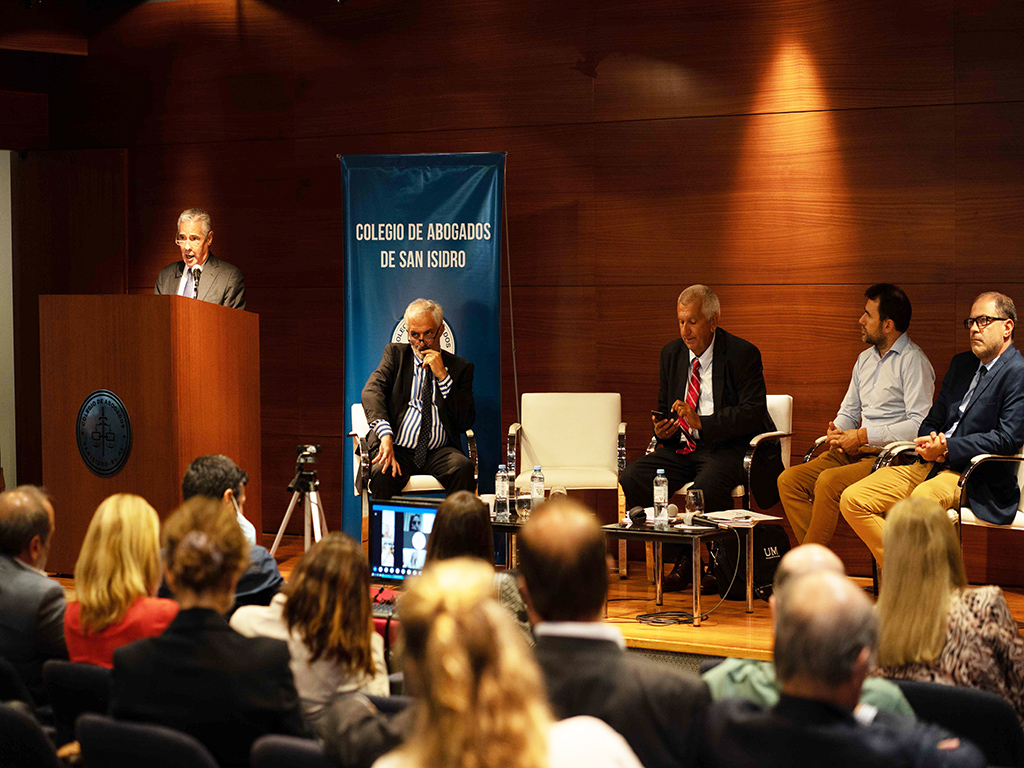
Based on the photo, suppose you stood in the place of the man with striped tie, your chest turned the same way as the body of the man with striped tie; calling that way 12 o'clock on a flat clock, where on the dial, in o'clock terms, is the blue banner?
The blue banner is roughly at 2 o'clock from the man with striped tie.

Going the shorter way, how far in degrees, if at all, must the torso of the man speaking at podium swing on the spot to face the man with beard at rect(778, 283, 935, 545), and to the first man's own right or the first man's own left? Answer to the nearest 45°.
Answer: approximately 90° to the first man's own left

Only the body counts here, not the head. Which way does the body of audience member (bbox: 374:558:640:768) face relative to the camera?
away from the camera

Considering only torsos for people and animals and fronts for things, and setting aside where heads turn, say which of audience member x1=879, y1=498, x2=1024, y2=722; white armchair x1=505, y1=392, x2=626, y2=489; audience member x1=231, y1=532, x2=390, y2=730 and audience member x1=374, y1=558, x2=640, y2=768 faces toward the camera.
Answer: the white armchair

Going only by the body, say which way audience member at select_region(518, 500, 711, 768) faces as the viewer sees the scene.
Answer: away from the camera

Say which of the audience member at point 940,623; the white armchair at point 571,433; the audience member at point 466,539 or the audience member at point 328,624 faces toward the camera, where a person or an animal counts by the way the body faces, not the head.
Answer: the white armchair

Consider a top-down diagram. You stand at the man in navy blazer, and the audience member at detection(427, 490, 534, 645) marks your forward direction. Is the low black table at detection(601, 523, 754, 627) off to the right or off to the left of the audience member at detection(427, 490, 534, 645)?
right

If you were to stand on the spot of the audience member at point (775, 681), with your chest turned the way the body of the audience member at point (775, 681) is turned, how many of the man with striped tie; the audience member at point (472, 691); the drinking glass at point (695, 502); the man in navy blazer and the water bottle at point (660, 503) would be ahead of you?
4

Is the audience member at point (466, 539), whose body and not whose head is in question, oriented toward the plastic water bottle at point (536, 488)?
yes

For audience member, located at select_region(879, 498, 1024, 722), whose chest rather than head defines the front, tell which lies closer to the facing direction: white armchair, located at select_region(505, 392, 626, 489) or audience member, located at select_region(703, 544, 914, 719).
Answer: the white armchair
